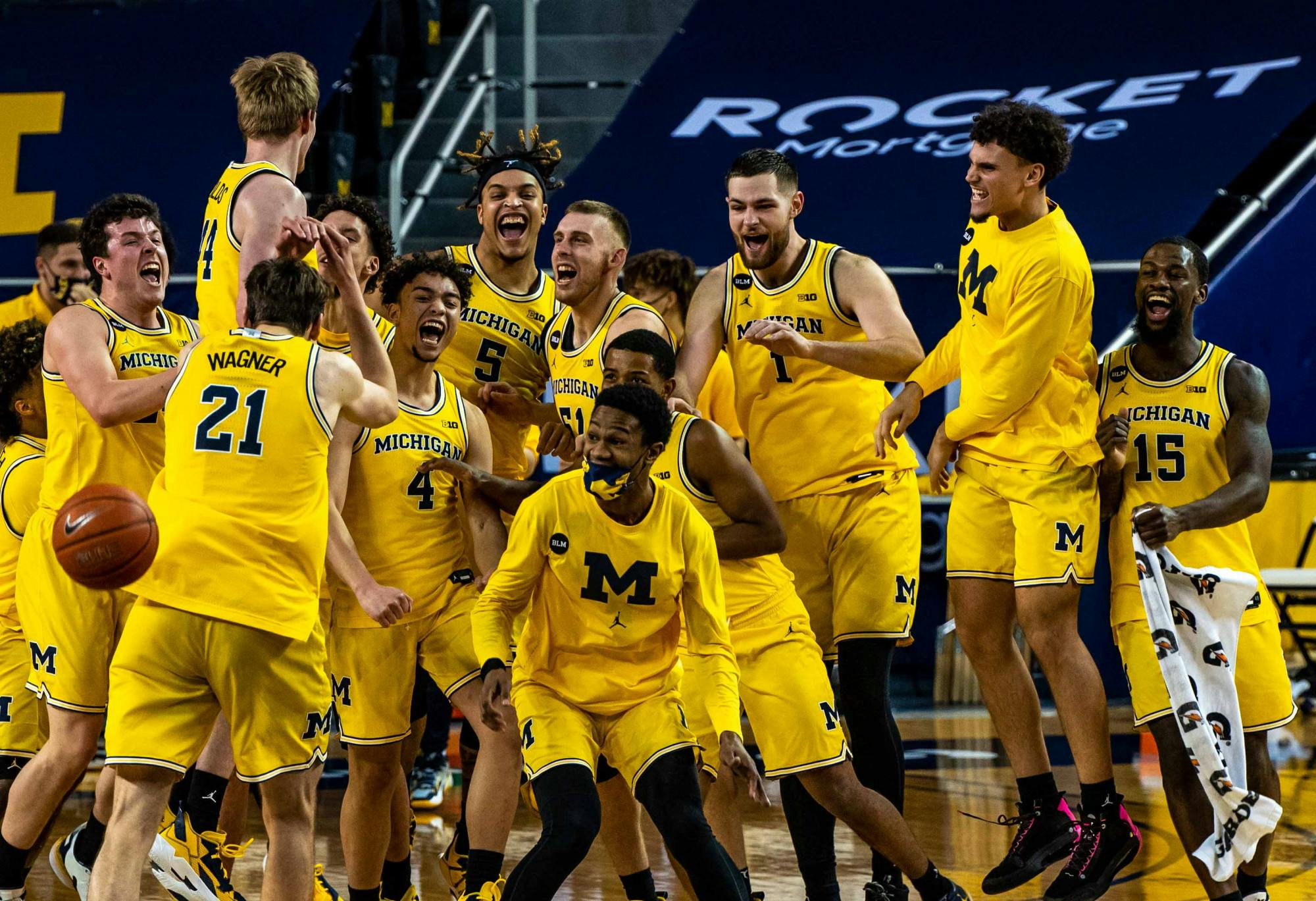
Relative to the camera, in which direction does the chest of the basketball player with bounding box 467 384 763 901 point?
toward the camera

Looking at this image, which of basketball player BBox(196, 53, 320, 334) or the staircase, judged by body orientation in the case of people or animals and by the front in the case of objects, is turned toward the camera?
the staircase

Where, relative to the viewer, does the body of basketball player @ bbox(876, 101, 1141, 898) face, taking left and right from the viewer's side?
facing the viewer and to the left of the viewer

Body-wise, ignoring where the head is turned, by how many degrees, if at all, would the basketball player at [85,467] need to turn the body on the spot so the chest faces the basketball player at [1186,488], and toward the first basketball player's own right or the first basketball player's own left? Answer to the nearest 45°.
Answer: approximately 45° to the first basketball player's own left

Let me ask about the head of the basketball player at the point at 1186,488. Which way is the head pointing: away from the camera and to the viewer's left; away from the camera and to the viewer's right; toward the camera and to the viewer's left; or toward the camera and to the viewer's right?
toward the camera and to the viewer's left

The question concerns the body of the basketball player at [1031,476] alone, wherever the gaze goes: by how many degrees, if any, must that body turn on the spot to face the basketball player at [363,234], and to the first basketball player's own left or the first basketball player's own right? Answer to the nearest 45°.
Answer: approximately 45° to the first basketball player's own right

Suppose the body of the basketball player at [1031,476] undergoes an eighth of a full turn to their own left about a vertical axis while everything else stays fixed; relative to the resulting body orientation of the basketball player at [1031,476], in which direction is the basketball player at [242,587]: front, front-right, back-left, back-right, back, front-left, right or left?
front-right

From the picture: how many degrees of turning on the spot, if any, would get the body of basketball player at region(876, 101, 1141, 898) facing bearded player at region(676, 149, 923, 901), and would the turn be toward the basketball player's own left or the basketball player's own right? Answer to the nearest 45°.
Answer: approximately 45° to the basketball player's own right

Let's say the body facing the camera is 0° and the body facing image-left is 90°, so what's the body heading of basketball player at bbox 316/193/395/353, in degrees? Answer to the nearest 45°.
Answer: approximately 45°

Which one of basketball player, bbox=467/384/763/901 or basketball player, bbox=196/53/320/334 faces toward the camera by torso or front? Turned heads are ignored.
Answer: basketball player, bbox=467/384/763/901

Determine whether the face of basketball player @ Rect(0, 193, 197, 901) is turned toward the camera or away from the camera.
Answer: toward the camera

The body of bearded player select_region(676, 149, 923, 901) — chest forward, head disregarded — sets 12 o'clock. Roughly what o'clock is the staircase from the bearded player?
The staircase is roughly at 4 o'clock from the bearded player.

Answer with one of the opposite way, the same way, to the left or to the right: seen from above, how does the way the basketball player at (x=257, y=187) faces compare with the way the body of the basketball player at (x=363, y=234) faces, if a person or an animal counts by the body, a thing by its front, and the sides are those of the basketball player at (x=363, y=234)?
the opposite way

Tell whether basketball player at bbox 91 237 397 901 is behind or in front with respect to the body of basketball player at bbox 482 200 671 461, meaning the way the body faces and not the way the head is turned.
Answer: in front

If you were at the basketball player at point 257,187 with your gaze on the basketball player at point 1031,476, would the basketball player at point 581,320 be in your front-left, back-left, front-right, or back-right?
front-left

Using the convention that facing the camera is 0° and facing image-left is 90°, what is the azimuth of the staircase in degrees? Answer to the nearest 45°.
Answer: approximately 0°
